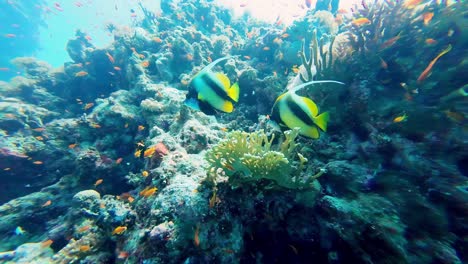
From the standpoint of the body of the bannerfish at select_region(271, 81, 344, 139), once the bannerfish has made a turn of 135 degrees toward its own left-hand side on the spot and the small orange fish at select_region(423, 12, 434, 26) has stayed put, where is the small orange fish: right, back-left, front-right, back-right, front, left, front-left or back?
left

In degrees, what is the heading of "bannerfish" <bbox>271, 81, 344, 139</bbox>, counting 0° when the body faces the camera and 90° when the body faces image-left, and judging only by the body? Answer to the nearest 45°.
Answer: approximately 90°

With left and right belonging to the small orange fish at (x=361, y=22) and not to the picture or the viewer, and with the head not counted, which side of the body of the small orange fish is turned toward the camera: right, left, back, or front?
left

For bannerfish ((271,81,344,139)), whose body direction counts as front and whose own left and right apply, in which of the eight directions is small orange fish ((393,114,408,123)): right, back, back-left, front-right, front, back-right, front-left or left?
back-right

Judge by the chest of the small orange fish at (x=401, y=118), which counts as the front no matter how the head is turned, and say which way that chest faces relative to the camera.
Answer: to the viewer's left

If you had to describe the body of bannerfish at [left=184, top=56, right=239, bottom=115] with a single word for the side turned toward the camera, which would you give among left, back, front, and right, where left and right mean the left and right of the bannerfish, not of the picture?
left

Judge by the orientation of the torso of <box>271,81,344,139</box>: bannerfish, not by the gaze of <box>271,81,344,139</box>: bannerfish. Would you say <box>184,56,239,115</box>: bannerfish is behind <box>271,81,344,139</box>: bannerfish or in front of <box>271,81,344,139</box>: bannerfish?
in front
